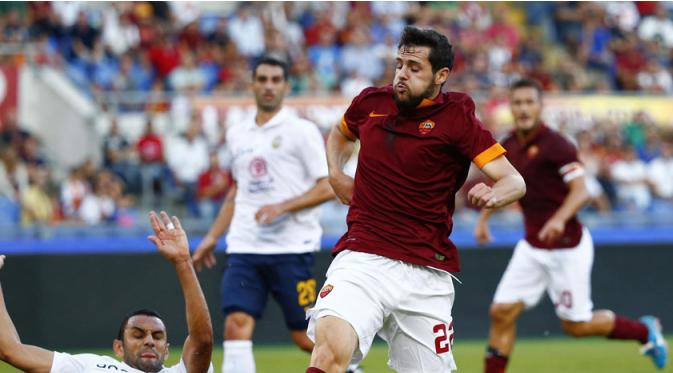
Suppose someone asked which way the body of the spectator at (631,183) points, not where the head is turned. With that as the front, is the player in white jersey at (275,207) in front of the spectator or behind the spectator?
in front

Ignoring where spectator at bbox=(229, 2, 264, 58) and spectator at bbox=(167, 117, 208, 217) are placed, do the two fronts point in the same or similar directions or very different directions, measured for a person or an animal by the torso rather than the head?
same or similar directions

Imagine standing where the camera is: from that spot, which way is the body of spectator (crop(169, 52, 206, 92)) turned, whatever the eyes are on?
toward the camera

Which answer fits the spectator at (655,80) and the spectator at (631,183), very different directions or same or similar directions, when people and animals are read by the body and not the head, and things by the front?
same or similar directions

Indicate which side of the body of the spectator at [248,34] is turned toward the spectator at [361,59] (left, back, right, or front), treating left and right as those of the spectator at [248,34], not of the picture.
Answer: left

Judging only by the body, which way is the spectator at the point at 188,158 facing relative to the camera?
toward the camera

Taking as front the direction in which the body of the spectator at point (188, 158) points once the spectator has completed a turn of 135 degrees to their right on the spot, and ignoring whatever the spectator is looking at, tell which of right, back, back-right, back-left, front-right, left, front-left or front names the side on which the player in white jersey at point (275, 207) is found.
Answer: back-left

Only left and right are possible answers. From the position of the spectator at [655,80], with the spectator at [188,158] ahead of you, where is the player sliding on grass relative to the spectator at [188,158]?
left

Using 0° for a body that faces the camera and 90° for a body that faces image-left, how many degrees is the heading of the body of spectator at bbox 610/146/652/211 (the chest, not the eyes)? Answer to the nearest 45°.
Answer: approximately 0°

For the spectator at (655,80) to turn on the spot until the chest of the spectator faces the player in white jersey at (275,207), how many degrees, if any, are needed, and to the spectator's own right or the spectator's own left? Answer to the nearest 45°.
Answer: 0° — they already face them
